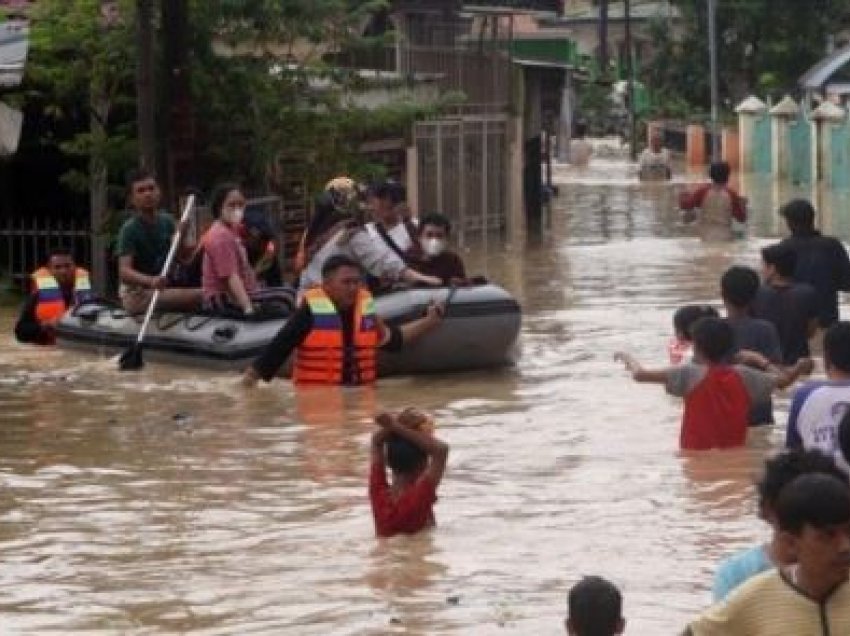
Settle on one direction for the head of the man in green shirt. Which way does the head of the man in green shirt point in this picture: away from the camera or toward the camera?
toward the camera

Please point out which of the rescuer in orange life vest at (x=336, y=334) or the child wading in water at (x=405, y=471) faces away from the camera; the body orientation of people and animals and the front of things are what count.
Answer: the child wading in water

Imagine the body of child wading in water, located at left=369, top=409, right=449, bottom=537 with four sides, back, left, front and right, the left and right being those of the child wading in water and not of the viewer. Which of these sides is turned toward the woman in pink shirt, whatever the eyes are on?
front

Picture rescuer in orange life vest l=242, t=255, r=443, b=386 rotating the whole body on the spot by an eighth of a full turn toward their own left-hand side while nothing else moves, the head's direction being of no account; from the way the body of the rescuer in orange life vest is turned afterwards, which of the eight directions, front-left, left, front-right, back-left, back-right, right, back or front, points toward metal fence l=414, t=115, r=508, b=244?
left

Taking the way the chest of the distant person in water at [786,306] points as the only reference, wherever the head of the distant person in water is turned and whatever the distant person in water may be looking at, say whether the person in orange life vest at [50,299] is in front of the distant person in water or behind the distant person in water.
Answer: in front

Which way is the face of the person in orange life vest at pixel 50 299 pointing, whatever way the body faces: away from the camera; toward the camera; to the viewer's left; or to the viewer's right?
toward the camera

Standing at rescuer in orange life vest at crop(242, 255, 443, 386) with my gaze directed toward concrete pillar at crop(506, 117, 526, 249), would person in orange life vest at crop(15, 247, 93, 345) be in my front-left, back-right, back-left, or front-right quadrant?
front-left

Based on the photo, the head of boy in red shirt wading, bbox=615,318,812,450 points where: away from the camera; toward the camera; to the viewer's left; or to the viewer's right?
away from the camera

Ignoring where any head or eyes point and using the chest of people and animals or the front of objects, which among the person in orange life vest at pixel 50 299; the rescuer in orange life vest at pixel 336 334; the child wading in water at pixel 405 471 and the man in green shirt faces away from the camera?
the child wading in water

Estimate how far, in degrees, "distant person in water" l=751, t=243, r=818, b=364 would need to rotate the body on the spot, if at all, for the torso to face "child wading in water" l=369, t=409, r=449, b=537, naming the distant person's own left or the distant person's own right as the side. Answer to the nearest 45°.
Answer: approximately 90° to the distant person's own left

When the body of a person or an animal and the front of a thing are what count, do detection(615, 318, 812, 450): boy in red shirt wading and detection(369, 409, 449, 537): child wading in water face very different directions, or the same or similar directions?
same or similar directions

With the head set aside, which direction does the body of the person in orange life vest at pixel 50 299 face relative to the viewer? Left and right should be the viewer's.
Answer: facing the viewer and to the right of the viewer

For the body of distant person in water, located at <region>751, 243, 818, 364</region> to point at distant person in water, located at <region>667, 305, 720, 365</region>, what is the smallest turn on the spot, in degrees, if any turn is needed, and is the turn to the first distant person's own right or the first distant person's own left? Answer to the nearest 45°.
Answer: approximately 45° to the first distant person's own left

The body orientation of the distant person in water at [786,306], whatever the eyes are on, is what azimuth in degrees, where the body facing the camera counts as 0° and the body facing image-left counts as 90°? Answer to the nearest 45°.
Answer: approximately 135°

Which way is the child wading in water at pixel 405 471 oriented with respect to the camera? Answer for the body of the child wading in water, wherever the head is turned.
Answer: away from the camera

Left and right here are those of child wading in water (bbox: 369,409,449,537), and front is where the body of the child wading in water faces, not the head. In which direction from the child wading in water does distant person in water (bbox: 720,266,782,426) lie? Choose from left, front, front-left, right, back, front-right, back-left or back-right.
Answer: front-right

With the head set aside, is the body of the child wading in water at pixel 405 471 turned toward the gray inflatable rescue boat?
yes

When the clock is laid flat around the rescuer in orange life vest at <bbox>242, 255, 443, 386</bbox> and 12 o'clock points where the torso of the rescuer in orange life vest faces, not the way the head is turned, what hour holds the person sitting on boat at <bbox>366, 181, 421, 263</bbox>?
The person sitting on boat is roughly at 8 o'clock from the rescuer in orange life vest.
